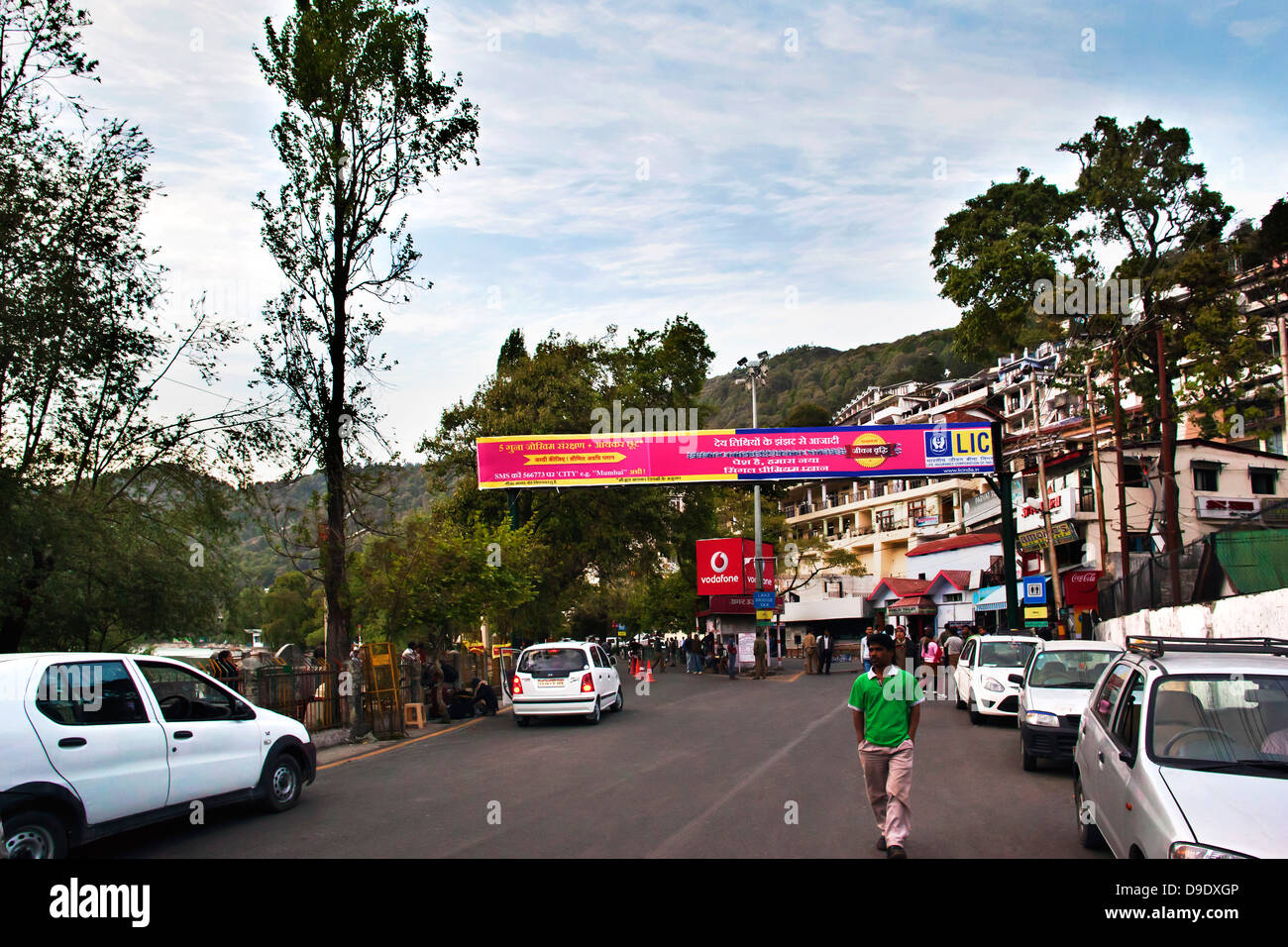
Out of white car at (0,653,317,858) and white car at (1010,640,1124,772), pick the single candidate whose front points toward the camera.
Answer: white car at (1010,640,1124,772)

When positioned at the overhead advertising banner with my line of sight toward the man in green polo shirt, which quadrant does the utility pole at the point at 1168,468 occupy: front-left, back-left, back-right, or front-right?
front-left

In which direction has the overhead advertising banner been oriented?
toward the camera

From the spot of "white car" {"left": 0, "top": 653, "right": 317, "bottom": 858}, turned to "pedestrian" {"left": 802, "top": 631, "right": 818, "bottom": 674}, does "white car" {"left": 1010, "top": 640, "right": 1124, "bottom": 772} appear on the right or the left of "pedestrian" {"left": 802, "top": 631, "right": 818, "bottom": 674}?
right

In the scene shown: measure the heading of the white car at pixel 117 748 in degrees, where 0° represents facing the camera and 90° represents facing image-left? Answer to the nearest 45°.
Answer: approximately 225°

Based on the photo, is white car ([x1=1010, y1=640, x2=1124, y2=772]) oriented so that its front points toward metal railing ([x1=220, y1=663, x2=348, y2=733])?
no

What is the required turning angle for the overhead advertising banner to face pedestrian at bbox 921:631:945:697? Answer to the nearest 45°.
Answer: approximately 45° to its left

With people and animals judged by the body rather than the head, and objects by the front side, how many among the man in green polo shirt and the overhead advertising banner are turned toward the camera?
2

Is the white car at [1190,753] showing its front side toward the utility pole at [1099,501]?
no

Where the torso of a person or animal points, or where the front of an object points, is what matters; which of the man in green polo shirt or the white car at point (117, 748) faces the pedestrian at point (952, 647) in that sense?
the white car

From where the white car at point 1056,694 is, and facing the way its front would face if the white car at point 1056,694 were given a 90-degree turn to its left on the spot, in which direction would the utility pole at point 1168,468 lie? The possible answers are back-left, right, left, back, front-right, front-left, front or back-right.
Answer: left

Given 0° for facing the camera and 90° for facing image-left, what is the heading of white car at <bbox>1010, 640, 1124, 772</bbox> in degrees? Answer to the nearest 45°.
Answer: approximately 0°

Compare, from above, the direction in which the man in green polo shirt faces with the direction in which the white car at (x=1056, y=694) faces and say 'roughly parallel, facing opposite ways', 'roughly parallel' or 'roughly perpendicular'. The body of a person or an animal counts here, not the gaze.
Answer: roughly parallel

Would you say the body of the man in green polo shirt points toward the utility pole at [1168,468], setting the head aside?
no

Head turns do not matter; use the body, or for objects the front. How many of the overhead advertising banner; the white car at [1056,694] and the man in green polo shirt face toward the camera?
3
